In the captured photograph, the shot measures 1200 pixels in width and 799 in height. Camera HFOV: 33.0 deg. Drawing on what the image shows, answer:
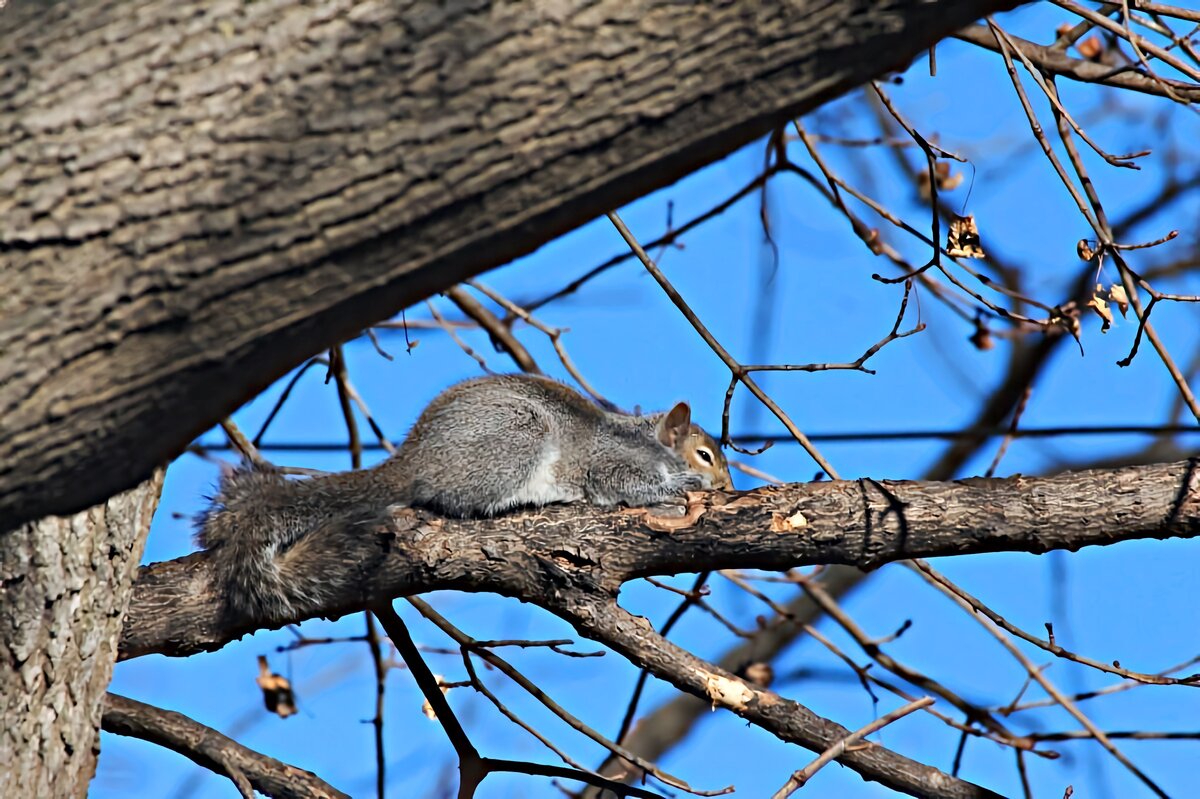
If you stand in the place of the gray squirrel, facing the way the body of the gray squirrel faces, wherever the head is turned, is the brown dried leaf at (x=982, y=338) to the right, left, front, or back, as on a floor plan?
front

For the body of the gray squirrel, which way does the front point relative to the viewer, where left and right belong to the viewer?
facing to the right of the viewer
